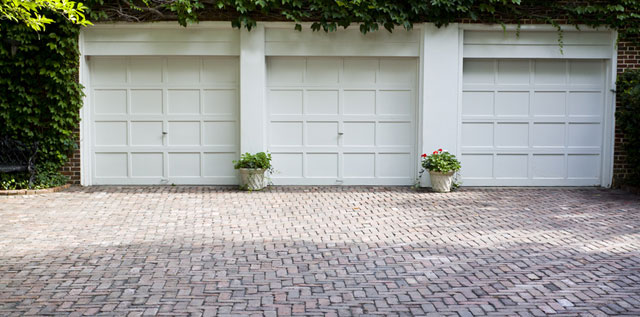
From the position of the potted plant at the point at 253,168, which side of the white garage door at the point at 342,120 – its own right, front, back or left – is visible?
right

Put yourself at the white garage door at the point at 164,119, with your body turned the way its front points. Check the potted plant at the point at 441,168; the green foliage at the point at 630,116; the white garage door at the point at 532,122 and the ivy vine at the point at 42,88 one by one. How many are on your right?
1

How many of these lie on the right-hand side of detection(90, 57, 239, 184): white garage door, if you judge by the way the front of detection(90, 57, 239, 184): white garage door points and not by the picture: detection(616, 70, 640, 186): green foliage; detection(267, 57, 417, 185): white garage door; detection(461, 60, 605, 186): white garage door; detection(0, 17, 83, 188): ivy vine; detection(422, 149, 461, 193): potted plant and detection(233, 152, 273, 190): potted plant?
1

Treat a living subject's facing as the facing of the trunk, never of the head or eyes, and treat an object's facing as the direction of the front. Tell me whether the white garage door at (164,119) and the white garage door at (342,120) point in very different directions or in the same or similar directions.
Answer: same or similar directions

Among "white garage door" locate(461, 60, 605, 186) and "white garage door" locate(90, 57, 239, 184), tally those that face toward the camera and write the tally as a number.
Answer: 2

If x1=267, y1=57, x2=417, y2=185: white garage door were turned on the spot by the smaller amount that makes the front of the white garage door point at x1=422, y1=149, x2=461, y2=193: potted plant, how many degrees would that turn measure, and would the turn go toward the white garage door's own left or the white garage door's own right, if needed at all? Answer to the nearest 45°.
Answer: approximately 90° to the white garage door's own left

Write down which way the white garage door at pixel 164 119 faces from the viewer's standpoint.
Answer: facing the viewer

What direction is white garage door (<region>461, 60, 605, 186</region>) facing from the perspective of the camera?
toward the camera

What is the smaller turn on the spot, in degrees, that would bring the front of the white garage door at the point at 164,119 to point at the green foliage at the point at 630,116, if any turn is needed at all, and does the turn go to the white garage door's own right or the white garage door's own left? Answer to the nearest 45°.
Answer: approximately 90° to the white garage door's own left

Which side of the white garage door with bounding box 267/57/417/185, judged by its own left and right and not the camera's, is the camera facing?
front

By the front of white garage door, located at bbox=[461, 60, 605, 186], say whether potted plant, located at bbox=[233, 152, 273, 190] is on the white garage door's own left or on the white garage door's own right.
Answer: on the white garage door's own right

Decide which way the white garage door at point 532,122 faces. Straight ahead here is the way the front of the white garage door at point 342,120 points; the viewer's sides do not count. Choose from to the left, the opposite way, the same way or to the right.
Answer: the same way

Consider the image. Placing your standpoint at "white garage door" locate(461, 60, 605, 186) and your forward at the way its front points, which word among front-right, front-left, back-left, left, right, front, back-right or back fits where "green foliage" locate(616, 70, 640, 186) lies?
left

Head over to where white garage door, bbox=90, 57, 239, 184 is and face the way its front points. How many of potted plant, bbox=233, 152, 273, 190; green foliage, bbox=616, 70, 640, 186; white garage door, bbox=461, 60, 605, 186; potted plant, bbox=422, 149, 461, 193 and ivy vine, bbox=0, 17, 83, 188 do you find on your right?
1

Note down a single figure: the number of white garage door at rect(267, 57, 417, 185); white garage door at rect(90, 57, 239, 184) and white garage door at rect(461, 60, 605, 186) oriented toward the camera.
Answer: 3

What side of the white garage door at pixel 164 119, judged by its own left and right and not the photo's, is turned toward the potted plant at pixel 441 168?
left
